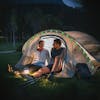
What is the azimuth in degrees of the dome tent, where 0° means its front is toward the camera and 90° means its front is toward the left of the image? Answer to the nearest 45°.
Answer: approximately 45°

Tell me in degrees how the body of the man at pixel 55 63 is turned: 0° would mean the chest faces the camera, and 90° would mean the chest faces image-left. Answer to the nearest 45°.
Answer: approximately 45°
